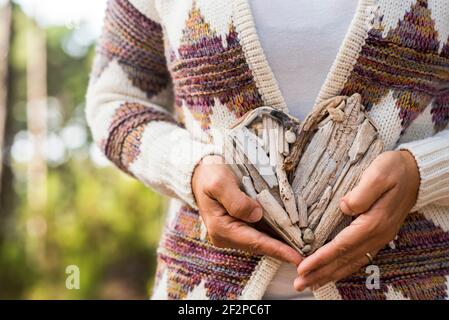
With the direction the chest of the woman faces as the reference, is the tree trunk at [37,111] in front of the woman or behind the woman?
behind

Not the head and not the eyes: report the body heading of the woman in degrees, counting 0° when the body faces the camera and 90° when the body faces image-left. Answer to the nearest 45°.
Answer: approximately 0°

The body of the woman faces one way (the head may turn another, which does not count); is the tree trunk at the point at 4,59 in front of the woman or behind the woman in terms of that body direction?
behind
